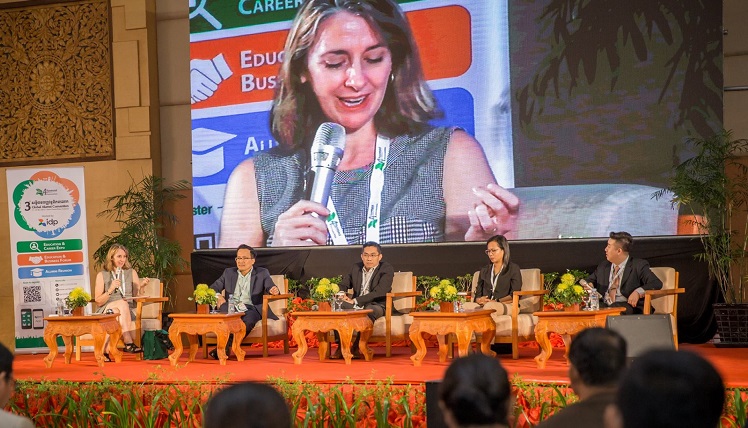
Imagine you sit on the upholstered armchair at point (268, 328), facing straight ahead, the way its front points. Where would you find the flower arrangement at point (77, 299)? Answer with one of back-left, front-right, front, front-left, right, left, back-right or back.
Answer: front-right

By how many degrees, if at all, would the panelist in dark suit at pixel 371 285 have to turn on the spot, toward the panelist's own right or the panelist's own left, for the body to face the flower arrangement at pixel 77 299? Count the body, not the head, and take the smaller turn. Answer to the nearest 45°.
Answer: approximately 45° to the panelist's own right

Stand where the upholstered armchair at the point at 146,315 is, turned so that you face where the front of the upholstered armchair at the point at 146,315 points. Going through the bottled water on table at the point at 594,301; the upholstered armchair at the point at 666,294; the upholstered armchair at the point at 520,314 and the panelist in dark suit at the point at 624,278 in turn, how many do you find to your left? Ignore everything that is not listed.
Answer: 4

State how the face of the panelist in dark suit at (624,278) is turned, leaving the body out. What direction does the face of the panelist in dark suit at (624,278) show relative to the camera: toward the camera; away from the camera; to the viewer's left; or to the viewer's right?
to the viewer's left

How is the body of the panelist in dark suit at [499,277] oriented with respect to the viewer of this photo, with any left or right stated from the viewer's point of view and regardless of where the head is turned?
facing the viewer and to the left of the viewer

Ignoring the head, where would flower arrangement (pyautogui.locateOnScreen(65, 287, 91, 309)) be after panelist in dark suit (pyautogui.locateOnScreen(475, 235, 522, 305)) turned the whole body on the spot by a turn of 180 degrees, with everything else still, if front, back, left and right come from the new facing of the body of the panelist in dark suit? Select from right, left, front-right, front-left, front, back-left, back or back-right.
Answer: back-left

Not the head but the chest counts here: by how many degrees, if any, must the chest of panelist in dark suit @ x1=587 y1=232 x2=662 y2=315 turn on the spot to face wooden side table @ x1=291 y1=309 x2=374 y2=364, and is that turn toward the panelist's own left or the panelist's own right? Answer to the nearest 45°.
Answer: approximately 45° to the panelist's own right

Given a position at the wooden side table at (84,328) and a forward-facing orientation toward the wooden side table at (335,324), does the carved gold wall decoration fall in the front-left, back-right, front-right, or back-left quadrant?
back-left

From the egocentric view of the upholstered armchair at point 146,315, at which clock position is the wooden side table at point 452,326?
The wooden side table is roughly at 9 o'clock from the upholstered armchair.

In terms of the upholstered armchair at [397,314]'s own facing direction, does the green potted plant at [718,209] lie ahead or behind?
behind

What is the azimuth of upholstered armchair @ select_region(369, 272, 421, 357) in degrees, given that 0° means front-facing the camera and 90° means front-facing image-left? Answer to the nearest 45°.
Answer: approximately 45°

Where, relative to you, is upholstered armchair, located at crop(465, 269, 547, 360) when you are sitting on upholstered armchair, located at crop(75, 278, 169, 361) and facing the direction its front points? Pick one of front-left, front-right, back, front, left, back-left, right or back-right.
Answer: left

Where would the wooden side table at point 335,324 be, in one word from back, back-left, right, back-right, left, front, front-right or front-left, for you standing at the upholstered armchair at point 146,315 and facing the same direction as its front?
left

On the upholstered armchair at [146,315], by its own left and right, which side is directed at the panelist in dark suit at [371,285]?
left
